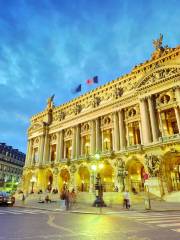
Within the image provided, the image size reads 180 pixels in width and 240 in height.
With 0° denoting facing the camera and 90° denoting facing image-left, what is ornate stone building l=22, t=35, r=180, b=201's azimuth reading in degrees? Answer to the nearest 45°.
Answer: approximately 45°
